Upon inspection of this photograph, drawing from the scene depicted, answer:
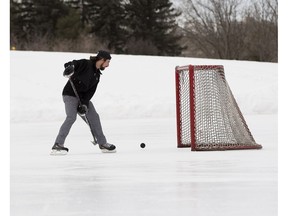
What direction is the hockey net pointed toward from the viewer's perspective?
to the viewer's left

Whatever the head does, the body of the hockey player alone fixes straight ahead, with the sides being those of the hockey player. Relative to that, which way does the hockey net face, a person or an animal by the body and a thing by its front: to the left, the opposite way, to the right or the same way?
the opposite way

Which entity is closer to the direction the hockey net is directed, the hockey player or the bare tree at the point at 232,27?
the hockey player

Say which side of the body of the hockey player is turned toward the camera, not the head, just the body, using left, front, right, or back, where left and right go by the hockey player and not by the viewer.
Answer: right

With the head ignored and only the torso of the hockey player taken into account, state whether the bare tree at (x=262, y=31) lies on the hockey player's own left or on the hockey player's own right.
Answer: on the hockey player's own left

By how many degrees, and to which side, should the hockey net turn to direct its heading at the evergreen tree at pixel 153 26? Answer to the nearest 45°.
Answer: approximately 90° to its right

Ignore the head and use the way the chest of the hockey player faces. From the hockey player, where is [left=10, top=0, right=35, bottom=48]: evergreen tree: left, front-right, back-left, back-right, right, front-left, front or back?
left

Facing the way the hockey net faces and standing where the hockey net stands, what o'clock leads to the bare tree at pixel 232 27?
The bare tree is roughly at 3 o'clock from the hockey net.

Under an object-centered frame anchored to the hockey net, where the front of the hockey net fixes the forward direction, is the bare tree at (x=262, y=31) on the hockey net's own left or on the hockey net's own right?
on the hockey net's own right
